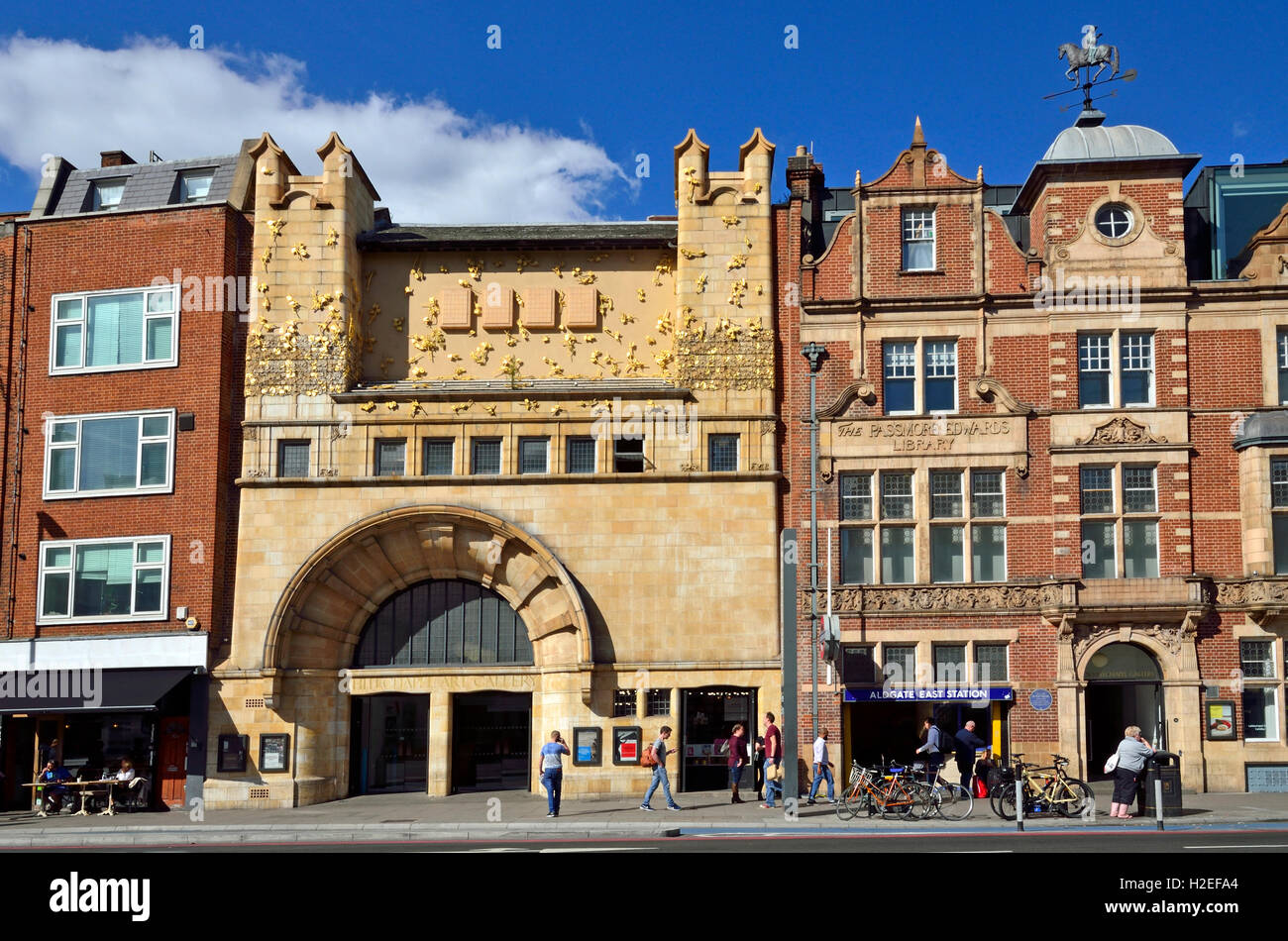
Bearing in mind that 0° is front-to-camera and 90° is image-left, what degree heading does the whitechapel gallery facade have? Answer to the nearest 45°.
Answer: approximately 0°

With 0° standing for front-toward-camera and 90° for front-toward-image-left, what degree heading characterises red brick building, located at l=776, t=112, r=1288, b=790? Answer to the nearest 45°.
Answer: approximately 0°

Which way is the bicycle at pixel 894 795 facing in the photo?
to the viewer's left
